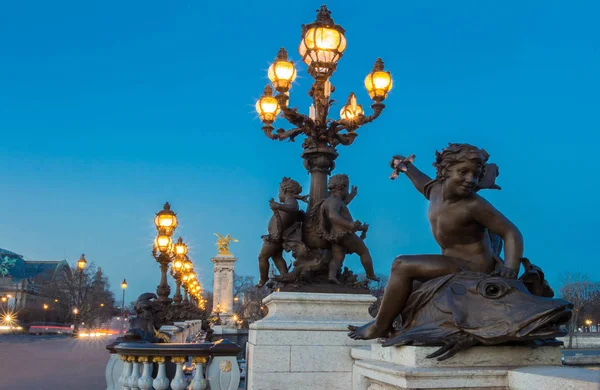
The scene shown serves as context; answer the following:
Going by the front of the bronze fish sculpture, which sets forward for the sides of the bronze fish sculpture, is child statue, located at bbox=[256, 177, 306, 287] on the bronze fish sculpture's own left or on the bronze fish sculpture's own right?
on the bronze fish sculpture's own left

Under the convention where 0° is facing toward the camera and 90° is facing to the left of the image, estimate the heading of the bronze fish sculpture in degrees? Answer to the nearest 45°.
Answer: approximately 270°

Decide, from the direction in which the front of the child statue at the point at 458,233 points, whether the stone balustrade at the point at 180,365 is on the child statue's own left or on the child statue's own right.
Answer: on the child statue's own right

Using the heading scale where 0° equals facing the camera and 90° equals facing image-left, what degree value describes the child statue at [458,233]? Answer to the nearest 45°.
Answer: approximately 45°

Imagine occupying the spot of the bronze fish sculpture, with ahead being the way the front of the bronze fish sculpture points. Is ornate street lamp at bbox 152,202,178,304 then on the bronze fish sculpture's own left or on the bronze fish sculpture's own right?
on the bronze fish sculpture's own left
